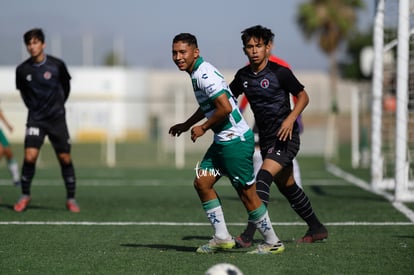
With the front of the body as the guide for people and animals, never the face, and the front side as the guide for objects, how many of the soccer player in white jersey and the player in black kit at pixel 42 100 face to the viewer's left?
1

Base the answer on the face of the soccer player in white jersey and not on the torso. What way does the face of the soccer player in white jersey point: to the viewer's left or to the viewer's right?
to the viewer's left

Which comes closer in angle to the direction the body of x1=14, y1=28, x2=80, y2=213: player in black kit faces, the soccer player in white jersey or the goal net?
the soccer player in white jersey

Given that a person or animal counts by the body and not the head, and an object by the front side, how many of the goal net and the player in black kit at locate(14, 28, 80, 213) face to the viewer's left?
1

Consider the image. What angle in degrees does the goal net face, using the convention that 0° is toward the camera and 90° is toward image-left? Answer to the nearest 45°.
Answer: approximately 90°

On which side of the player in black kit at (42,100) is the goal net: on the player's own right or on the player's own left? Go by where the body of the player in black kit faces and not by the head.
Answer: on the player's own left

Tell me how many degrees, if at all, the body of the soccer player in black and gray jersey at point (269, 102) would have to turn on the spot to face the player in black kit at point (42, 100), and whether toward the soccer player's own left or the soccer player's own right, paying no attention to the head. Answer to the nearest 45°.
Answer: approximately 90° to the soccer player's own right

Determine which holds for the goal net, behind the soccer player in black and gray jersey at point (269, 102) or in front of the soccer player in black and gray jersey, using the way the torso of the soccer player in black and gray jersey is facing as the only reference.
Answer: behind

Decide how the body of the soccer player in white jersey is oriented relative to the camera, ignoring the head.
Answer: to the viewer's left
